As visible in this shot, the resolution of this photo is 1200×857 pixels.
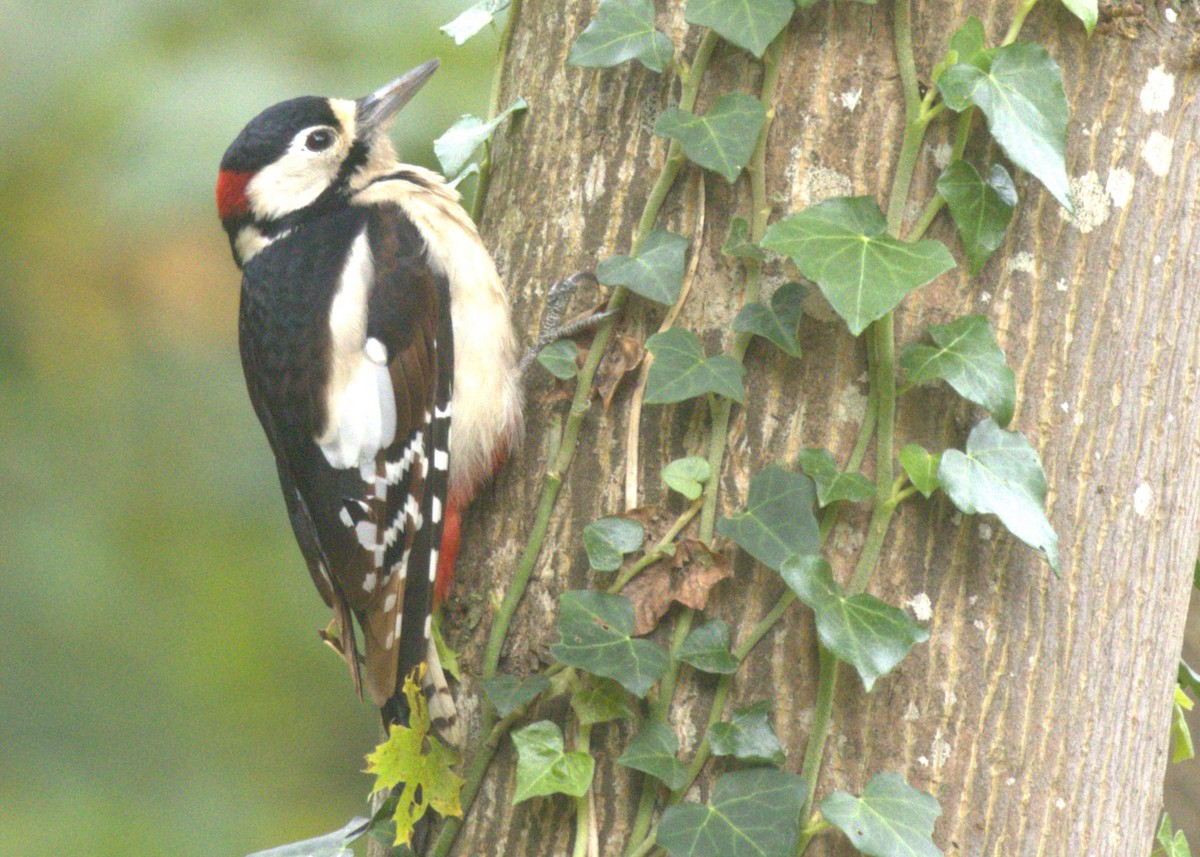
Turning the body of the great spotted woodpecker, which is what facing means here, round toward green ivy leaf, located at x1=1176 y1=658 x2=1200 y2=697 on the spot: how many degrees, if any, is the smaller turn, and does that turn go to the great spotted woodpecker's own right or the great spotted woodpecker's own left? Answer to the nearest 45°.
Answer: approximately 45° to the great spotted woodpecker's own right

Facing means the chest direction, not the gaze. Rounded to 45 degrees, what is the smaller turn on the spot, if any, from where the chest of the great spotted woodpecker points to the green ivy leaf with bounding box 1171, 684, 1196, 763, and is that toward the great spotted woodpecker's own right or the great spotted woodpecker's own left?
approximately 45° to the great spotted woodpecker's own right

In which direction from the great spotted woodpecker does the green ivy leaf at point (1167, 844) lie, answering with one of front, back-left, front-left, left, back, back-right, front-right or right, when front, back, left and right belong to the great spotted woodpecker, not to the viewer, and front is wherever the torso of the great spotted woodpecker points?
front-right

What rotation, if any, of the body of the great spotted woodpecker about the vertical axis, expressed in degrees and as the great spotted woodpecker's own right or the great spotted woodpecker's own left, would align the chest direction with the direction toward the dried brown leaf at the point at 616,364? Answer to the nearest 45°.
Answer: approximately 45° to the great spotted woodpecker's own right

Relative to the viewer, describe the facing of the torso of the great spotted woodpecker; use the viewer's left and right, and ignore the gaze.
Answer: facing to the right of the viewer
